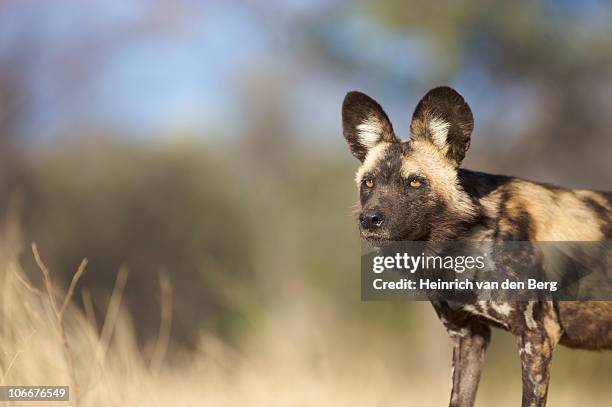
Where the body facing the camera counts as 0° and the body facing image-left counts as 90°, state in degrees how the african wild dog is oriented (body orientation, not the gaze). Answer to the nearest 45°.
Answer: approximately 45°

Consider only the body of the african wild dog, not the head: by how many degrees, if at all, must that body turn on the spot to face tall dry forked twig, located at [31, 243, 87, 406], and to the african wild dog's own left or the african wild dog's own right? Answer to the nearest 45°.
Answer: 0° — it already faces it
